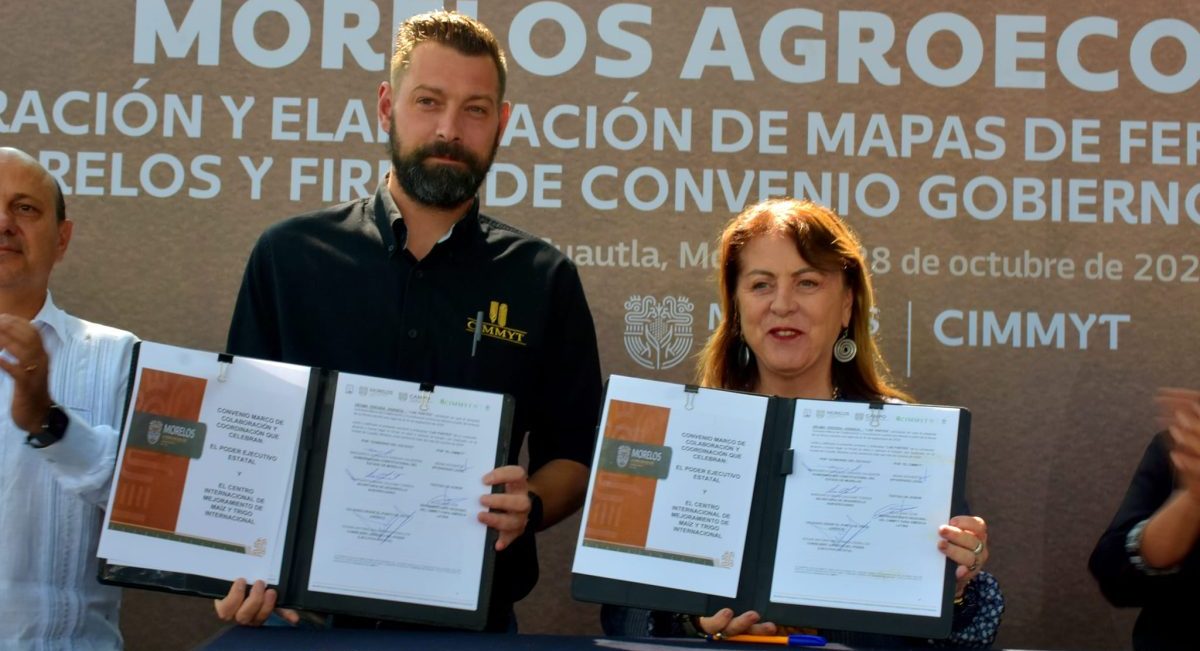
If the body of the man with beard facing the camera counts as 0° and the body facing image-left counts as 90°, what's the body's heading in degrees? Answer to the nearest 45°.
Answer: approximately 0°

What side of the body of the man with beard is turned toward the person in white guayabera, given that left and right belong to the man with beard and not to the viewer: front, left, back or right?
right

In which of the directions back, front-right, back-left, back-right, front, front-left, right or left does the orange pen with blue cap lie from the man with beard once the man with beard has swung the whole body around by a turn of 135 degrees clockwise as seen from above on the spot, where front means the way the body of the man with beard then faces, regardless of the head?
back

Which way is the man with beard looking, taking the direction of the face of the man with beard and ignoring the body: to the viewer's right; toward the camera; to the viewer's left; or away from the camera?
toward the camera
